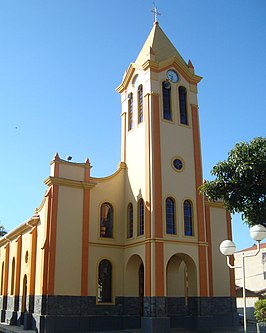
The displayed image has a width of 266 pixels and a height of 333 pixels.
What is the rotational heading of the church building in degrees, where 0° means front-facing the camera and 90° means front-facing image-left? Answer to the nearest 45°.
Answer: approximately 315°

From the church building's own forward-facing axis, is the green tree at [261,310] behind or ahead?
ahead

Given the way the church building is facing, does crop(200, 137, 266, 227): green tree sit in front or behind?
in front
